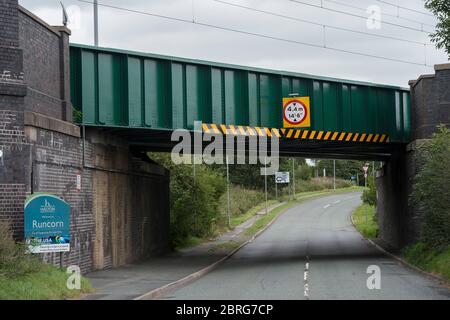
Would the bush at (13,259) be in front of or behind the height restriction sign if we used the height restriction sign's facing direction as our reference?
in front

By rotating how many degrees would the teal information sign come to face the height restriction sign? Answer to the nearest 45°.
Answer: approximately 135° to its left

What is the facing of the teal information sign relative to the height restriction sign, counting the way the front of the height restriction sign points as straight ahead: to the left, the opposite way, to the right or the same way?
the same way

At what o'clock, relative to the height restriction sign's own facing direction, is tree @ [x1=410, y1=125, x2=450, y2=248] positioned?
The tree is roughly at 10 o'clock from the height restriction sign.

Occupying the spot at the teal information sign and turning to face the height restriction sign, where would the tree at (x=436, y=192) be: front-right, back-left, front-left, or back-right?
front-right

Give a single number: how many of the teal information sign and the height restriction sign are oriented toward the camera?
2

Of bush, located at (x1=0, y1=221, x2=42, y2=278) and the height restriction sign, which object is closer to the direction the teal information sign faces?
the bush

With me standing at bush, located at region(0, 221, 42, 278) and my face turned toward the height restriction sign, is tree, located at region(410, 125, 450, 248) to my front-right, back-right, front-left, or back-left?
front-right

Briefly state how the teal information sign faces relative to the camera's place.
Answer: facing the viewer

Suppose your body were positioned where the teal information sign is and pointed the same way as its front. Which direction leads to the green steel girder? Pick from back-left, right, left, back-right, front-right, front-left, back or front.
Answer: back-left

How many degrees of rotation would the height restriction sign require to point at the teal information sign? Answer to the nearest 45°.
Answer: approximately 45° to its right
